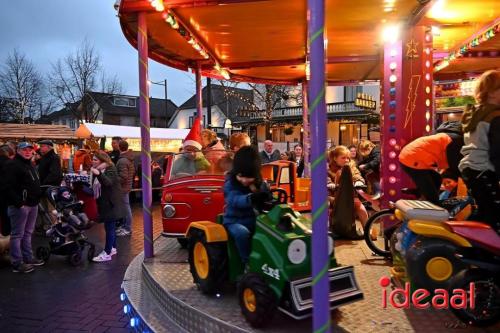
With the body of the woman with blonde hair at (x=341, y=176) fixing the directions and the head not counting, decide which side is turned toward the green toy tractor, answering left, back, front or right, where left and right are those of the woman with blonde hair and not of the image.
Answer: front

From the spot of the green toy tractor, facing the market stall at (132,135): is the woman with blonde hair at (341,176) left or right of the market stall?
right

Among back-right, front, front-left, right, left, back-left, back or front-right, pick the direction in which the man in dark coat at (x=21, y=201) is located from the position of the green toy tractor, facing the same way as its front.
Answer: back

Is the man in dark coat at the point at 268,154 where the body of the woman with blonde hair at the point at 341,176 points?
no

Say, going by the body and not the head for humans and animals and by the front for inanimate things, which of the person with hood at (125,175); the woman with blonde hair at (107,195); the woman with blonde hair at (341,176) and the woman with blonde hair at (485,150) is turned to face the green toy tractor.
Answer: the woman with blonde hair at (341,176)

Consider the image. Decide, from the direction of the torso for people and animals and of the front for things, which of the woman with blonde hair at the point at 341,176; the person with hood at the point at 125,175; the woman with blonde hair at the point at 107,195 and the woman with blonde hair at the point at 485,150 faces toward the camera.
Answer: the woman with blonde hair at the point at 341,176

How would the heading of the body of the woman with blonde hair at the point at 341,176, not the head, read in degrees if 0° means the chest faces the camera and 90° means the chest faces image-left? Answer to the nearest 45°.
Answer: approximately 0°

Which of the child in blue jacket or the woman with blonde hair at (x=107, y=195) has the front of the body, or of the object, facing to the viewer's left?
the woman with blonde hair

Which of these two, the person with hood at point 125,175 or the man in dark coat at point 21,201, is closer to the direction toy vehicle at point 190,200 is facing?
the man in dark coat

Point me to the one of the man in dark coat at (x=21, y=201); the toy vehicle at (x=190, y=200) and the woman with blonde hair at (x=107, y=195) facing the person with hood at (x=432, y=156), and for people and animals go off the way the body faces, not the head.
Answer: the man in dark coat

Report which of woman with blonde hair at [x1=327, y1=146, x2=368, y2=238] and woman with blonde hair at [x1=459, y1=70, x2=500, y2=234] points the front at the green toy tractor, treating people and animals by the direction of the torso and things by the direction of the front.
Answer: woman with blonde hair at [x1=327, y1=146, x2=368, y2=238]

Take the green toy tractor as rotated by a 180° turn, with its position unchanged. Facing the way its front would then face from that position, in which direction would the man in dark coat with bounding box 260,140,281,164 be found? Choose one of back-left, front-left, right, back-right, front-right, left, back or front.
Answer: front-right

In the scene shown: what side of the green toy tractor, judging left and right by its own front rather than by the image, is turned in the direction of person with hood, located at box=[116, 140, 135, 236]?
back
